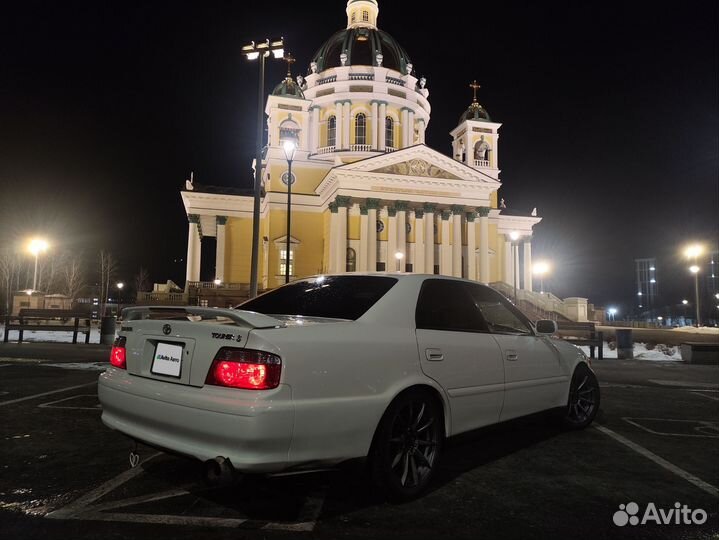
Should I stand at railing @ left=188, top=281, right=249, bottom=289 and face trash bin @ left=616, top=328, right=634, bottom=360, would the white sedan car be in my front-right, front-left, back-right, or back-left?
front-right

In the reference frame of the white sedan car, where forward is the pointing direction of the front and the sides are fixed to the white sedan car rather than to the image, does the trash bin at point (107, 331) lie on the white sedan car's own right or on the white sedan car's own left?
on the white sedan car's own left

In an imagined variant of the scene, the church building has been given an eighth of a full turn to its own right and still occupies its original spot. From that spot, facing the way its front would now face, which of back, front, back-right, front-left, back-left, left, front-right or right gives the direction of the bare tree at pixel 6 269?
right

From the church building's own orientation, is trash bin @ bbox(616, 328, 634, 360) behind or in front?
in front

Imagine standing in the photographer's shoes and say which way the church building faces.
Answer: facing the viewer and to the right of the viewer

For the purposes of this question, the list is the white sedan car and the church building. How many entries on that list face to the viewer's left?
0

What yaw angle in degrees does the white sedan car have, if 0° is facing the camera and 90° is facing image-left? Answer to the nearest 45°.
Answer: approximately 225°

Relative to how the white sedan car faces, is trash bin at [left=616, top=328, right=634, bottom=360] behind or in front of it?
in front

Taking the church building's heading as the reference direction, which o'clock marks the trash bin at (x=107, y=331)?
The trash bin is roughly at 2 o'clock from the church building.

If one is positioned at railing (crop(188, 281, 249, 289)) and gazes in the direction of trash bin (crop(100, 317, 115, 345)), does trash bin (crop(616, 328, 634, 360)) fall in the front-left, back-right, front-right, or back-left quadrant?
front-left

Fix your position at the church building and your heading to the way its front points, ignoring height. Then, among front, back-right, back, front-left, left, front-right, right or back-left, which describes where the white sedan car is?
front-right

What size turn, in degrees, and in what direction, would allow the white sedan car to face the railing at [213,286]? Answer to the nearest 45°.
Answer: approximately 45° to its left
